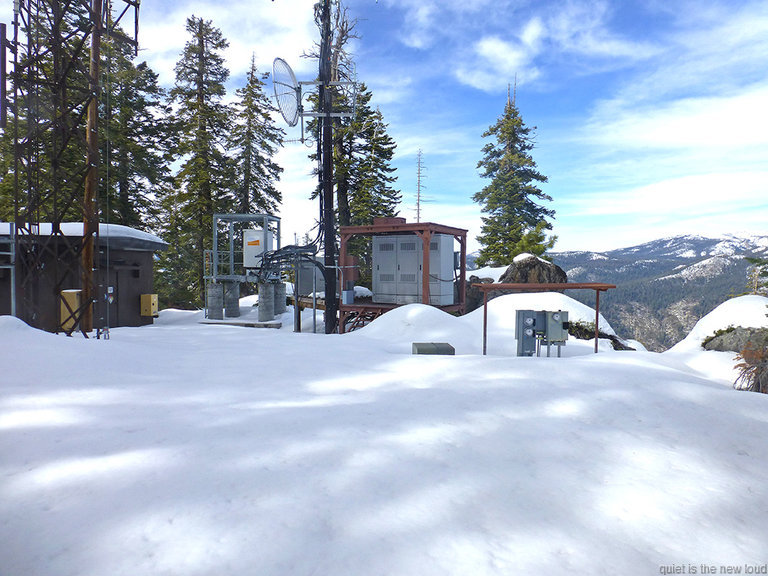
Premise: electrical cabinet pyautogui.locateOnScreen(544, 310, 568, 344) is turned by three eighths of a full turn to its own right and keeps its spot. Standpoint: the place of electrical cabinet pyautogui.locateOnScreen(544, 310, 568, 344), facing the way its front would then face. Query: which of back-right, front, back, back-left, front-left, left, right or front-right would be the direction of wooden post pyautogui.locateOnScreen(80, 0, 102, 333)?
front-left

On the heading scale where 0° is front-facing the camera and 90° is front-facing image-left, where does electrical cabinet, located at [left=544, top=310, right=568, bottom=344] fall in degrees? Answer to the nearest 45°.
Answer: approximately 0°

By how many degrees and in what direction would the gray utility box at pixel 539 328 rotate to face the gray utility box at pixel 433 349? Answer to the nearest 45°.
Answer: approximately 45° to its right

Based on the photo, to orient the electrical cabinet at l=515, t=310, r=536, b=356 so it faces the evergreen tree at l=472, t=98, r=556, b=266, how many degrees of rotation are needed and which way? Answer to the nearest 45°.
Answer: approximately 180°

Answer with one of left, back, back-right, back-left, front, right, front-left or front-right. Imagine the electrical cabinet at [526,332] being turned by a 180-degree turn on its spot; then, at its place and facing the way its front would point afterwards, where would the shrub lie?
right

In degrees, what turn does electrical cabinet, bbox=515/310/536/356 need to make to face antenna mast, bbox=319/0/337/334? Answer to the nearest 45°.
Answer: approximately 135° to its right

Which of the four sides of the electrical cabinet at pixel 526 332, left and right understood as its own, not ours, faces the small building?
right

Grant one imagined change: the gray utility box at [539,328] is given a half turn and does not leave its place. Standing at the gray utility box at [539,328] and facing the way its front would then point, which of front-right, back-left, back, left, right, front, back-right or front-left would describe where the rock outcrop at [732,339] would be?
front-right

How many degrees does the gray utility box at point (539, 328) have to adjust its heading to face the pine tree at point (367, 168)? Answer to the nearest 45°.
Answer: approximately 135° to its right

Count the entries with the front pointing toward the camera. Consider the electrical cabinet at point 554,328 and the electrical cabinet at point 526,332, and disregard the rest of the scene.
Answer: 2

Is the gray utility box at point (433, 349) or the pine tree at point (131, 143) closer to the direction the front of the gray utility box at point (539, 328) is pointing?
the gray utility box

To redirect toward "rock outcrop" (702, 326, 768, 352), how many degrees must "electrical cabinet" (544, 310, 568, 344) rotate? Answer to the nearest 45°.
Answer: approximately 135° to its left
